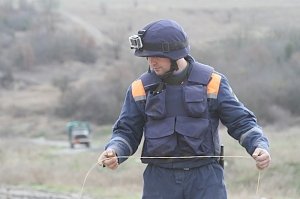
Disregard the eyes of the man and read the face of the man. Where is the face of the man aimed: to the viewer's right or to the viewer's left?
to the viewer's left

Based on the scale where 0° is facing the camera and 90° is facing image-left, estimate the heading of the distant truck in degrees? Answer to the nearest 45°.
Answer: approximately 0°

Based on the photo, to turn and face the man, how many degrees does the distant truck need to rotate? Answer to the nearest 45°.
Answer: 0° — it already faces them
